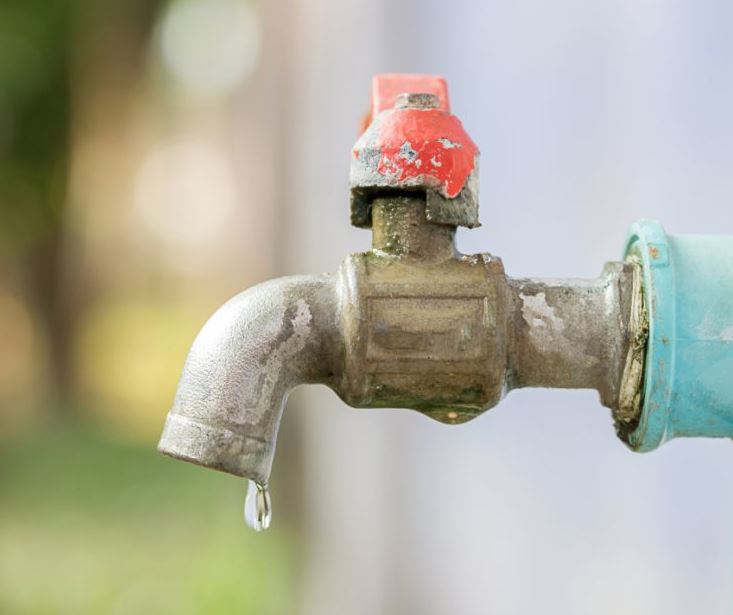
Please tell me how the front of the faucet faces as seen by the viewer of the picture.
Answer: facing to the left of the viewer
